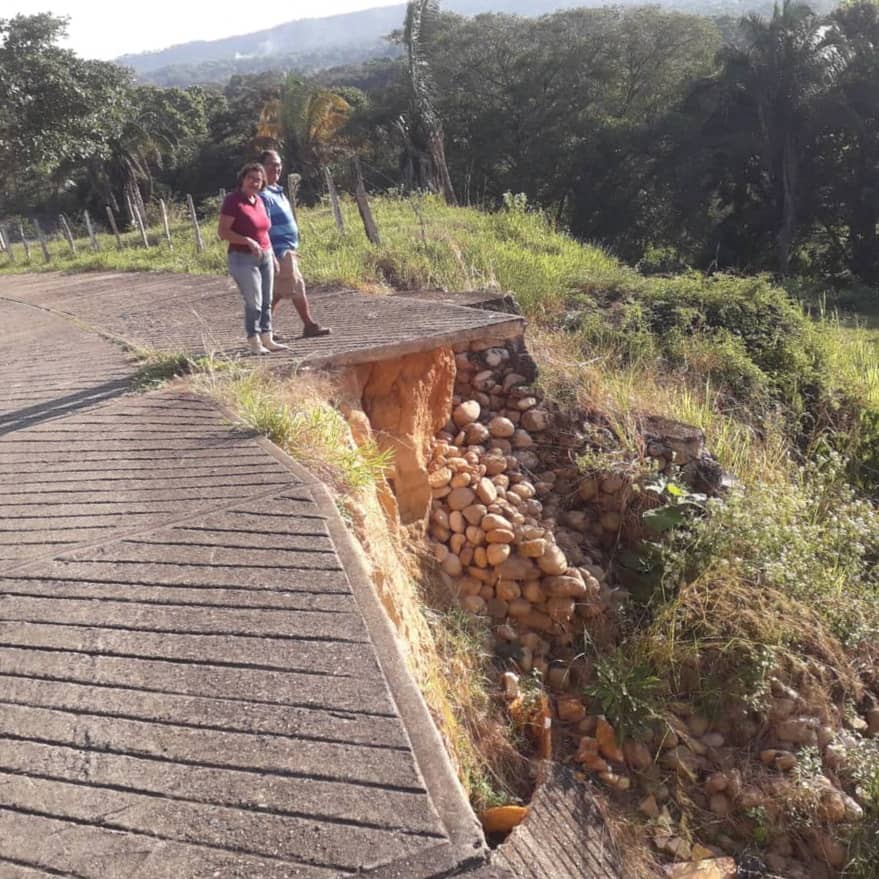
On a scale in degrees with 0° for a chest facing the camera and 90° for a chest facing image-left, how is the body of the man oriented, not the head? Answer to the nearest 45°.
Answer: approximately 315°

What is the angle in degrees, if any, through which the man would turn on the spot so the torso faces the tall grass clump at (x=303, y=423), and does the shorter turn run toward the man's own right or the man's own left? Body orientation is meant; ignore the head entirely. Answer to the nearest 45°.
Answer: approximately 45° to the man's own right

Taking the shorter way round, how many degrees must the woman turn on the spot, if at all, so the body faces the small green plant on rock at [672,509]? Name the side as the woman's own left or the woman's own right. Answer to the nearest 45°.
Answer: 0° — they already face it

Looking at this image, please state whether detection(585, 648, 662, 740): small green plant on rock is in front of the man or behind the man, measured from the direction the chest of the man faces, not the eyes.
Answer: in front

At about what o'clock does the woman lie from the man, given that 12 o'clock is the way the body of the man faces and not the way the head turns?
The woman is roughly at 2 o'clock from the man.

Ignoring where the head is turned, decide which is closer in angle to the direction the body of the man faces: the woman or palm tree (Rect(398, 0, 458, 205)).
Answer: the woman

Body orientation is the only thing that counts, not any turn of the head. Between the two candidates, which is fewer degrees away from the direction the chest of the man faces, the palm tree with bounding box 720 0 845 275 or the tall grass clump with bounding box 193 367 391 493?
the tall grass clump

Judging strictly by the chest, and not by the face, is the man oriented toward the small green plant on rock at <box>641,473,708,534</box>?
yes

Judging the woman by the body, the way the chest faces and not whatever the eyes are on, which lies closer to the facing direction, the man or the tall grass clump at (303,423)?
the tall grass clump

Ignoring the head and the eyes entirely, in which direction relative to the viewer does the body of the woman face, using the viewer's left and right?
facing the viewer and to the right of the viewer

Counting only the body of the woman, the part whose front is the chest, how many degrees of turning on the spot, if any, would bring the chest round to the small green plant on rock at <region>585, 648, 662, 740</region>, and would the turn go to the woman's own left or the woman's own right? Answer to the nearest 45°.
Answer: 0° — they already face it

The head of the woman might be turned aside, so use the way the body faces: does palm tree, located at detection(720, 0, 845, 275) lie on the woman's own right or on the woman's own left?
on the woman's own left
